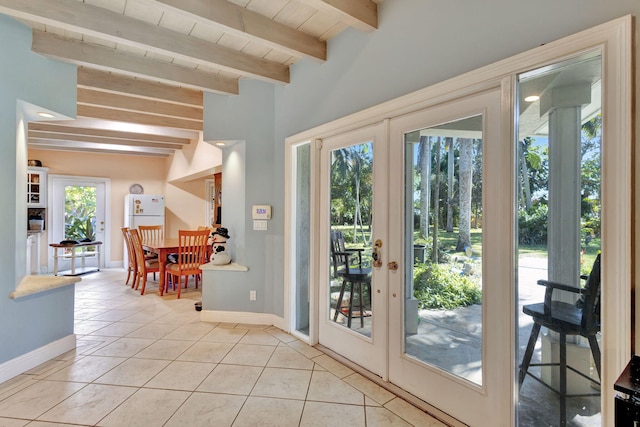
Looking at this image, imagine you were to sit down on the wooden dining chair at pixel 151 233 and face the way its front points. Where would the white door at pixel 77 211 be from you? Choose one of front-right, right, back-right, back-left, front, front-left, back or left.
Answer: back-right

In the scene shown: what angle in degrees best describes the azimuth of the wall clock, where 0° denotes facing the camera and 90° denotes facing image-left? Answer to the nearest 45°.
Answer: approximately 0°

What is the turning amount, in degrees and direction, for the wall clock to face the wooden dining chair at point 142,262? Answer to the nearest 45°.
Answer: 0° — it already faces it

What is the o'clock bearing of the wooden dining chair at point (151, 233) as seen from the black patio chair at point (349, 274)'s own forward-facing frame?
The wooden dining chair is roughly at 6 o'clock from the black patio chair.

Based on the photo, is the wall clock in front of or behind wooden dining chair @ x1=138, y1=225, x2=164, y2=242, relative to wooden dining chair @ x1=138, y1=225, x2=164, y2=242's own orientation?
behind

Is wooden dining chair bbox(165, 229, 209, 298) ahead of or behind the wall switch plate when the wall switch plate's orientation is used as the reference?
behind

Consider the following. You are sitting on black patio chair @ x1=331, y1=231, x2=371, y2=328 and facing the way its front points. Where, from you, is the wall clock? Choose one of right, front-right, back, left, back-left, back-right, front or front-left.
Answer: back
